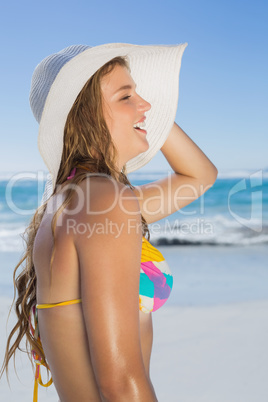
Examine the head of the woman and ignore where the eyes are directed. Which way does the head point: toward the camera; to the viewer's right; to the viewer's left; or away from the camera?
to the viewer's right

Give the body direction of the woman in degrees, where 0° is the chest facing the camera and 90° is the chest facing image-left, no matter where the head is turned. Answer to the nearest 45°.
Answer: approximately 270°
